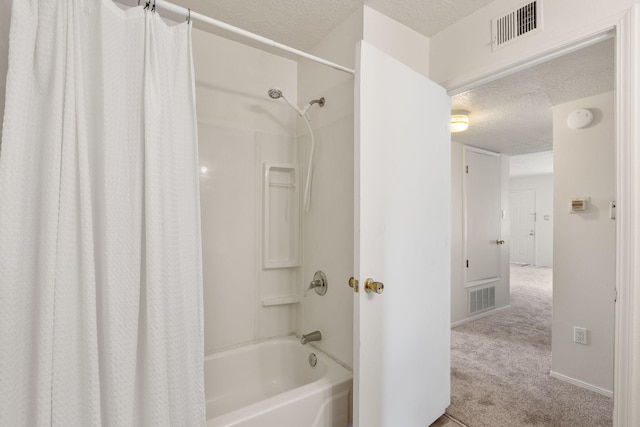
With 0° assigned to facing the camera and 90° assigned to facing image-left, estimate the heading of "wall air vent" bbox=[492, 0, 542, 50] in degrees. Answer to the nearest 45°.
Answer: approximately 45°

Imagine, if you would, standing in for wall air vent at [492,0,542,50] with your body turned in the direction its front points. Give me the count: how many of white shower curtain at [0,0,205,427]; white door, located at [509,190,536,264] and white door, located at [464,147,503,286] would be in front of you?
1

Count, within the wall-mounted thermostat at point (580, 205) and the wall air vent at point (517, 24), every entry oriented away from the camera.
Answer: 0

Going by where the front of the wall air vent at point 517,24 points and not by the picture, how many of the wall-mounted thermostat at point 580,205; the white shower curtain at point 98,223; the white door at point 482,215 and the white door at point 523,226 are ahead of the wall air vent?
1

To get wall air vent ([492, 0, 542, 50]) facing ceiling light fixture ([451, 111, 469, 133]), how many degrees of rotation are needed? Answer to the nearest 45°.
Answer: approximately 135° to its right

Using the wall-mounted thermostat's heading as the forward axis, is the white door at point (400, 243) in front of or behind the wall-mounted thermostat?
in front

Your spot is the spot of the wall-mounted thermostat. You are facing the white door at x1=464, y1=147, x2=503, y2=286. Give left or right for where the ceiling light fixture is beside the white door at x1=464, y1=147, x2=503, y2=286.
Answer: left

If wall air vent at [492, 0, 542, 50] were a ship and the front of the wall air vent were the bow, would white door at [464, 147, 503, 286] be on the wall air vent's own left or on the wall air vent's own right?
on the wall air vent's own right
